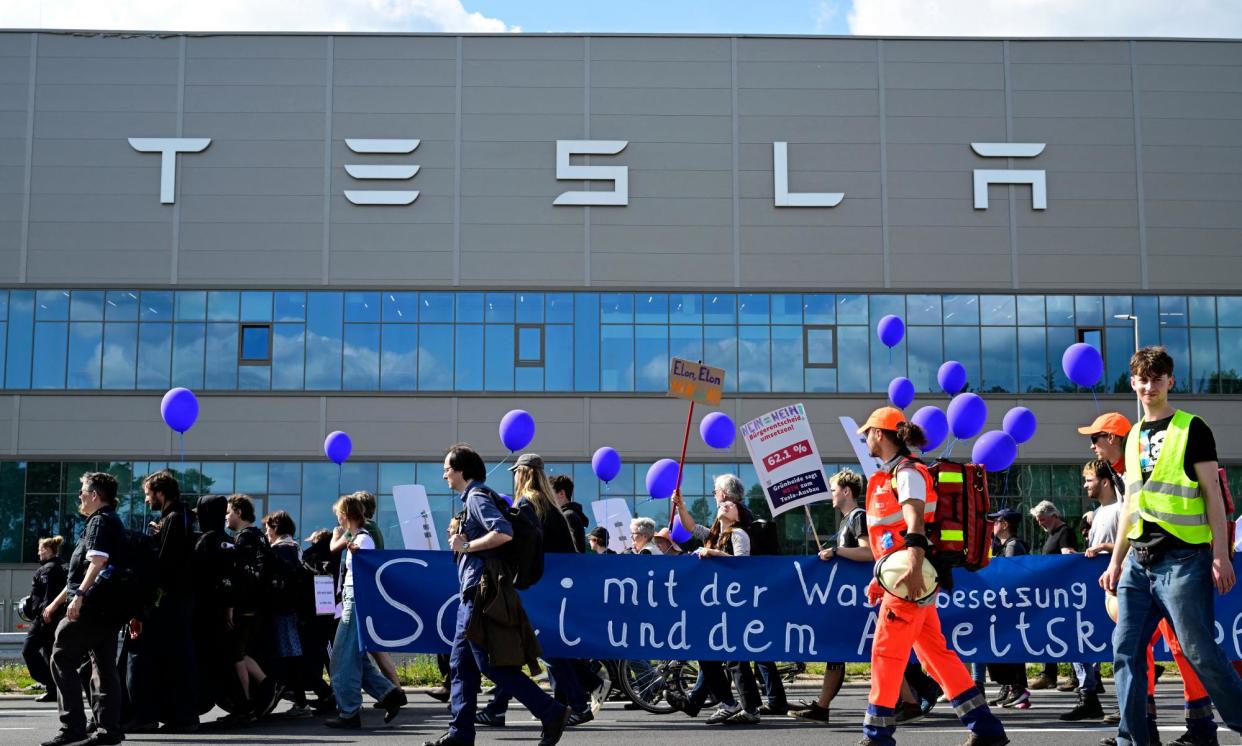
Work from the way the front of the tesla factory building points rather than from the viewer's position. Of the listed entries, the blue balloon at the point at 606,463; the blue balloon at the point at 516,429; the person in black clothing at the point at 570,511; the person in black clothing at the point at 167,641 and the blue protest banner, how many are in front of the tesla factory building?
5

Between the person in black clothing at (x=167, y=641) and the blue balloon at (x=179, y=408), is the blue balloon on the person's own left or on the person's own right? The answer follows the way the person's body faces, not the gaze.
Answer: on the person's own right

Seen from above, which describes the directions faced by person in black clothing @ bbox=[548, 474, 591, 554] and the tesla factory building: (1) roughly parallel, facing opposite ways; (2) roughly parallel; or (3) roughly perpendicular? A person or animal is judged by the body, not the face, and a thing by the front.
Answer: roughly perpendicular

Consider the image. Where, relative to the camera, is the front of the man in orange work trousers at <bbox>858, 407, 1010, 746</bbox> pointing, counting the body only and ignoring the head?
to the viewer's left

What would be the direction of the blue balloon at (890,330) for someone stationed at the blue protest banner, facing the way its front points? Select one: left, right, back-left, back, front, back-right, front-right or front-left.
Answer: back

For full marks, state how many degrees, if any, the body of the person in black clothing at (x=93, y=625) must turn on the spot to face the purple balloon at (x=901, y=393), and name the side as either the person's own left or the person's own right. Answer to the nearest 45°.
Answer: approximately 135° to the person's own right

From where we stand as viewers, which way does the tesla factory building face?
facing the viewer

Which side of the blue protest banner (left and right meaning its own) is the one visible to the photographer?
front

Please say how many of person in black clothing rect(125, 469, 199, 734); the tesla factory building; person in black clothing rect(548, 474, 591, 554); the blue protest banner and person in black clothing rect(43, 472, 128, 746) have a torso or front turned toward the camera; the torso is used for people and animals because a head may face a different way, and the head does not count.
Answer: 2

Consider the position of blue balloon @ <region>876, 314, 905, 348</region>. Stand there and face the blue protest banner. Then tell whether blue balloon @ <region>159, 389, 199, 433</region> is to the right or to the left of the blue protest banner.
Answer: right

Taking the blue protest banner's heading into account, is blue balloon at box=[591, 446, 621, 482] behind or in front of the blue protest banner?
behind

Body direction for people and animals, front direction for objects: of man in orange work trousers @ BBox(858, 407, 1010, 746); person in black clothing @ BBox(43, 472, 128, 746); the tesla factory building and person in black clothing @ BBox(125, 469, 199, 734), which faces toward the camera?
the tesla factory building

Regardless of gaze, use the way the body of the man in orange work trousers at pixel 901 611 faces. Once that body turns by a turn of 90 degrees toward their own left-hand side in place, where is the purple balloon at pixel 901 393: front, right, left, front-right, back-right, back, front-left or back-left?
back
